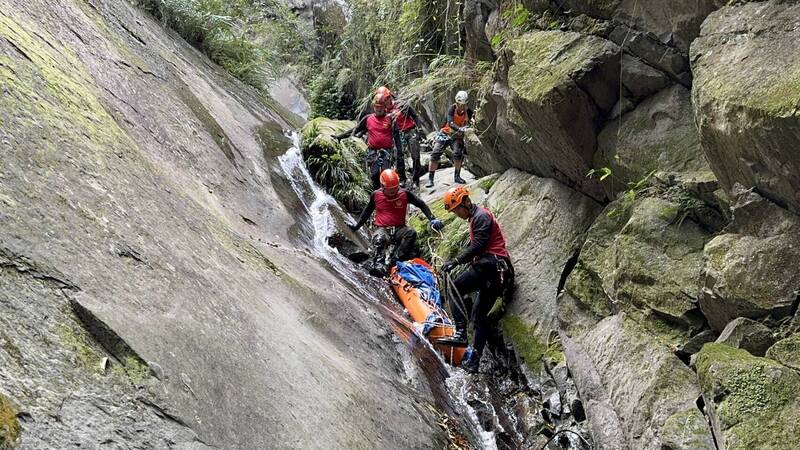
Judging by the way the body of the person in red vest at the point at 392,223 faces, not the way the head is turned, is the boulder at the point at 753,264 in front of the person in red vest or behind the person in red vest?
in front

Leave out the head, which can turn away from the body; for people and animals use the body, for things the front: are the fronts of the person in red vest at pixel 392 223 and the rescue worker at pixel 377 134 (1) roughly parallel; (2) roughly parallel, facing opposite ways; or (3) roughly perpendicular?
roughly parallel

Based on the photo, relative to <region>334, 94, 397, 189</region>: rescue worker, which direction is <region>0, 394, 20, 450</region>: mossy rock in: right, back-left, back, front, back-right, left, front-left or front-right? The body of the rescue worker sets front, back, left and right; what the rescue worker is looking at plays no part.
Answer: front

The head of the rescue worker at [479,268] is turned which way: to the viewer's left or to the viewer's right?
to the viewer's left

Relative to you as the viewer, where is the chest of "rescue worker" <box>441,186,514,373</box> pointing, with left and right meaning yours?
facing to the left of the viewer

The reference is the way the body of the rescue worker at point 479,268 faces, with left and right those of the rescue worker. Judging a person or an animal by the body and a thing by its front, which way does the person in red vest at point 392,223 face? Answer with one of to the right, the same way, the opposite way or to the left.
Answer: to the left

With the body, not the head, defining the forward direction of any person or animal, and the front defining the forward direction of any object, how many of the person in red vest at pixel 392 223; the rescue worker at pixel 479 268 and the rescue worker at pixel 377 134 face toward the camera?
2

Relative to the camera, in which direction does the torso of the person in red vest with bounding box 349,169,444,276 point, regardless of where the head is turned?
toward the camera

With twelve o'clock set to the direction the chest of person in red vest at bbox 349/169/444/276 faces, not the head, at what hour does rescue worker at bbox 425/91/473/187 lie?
The rescue worker is roughly at 6 o'clock from the person in red vest.

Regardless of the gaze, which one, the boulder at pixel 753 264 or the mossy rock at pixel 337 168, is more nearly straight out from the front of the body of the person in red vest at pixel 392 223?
the boulder

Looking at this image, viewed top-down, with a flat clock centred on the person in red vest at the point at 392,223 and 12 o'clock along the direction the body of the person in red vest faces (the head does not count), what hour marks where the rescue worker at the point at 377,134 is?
The rescue worker is roughly at 5 o'clock from the person in red vest.
